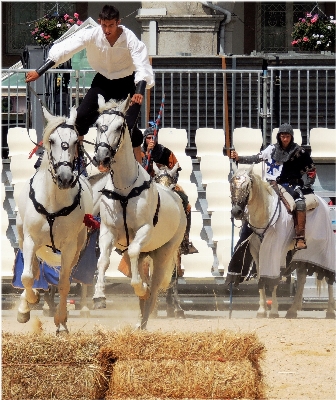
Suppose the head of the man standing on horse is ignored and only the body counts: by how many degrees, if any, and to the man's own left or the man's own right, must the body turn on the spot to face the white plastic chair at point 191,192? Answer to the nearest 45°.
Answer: approximately 180°

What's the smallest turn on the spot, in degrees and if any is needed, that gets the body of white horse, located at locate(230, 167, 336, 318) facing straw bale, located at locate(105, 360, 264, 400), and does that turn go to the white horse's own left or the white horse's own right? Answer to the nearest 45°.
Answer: approximately 45° to the white horse's own left

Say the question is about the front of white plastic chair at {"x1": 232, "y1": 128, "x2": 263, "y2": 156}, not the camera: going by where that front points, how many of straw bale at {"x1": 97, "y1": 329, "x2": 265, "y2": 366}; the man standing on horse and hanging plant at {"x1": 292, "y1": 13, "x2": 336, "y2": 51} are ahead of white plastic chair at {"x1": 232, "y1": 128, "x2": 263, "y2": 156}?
2

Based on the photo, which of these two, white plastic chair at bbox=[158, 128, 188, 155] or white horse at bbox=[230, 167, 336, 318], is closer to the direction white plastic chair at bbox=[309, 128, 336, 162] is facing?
the white horse

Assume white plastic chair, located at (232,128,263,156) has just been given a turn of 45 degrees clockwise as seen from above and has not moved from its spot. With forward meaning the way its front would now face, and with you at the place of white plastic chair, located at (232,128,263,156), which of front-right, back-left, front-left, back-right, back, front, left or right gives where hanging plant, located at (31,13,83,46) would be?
right

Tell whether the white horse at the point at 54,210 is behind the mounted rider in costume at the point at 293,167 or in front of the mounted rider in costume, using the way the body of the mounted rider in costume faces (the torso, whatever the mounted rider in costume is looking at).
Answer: in front

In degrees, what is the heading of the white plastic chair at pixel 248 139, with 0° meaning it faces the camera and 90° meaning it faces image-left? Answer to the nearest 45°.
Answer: approximately 0°

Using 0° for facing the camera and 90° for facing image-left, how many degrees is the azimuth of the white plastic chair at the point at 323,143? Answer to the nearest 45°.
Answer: approximately 0°

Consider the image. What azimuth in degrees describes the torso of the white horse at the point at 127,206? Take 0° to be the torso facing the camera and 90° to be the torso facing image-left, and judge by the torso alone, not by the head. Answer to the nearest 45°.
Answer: approximately 45°
